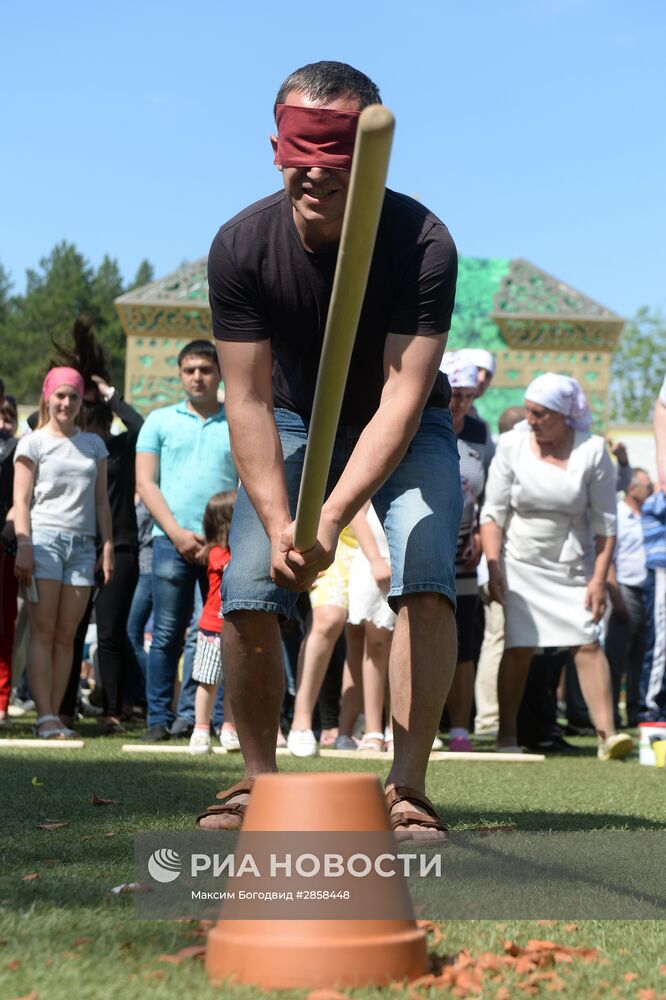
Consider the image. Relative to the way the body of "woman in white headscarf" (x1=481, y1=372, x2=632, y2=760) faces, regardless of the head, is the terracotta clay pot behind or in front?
in front

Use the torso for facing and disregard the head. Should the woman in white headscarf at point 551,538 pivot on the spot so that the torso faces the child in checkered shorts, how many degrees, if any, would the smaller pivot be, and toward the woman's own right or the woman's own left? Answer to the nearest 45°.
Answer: approximately 90° to the woman's own right

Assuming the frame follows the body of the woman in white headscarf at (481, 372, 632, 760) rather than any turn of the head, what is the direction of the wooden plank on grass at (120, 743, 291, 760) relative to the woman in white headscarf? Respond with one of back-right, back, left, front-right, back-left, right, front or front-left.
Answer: front-right

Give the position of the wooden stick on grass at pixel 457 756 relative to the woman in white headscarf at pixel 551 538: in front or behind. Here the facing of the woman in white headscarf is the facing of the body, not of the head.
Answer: in front

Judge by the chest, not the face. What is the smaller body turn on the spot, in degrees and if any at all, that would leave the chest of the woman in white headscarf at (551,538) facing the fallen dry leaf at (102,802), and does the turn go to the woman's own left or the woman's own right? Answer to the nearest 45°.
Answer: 0° — they already face it

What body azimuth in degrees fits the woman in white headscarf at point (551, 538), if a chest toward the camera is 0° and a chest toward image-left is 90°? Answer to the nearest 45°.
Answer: approximately 0°

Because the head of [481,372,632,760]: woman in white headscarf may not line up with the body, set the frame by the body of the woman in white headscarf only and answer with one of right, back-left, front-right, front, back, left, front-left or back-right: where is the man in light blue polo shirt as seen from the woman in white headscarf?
right

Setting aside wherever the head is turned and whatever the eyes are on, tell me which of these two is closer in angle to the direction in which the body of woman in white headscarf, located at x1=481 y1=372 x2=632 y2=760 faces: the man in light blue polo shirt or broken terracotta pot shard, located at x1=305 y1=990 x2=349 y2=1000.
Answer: the broken terracotta pot shard

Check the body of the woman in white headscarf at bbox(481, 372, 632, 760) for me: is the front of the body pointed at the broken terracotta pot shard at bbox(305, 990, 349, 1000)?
yes

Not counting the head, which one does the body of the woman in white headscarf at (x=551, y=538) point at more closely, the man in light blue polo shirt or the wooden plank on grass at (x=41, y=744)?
the wooden plank on grass

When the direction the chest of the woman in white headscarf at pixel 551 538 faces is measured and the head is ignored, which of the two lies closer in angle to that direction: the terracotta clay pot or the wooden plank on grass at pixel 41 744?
the terracotta clay pot

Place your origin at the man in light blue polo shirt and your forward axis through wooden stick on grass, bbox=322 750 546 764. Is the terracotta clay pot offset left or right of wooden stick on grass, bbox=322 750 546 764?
right

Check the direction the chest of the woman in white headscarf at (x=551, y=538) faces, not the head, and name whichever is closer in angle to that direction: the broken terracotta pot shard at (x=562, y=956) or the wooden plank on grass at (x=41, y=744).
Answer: the broken terracotta pot shard

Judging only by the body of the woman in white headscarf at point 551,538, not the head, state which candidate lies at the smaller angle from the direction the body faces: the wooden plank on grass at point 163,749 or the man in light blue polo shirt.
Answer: the wooden plank on grass

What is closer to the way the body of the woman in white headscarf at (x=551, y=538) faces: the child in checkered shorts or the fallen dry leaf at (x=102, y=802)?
the fallen dry leaf
